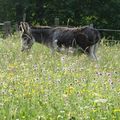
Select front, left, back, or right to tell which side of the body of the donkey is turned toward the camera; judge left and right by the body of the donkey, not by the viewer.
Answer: left
